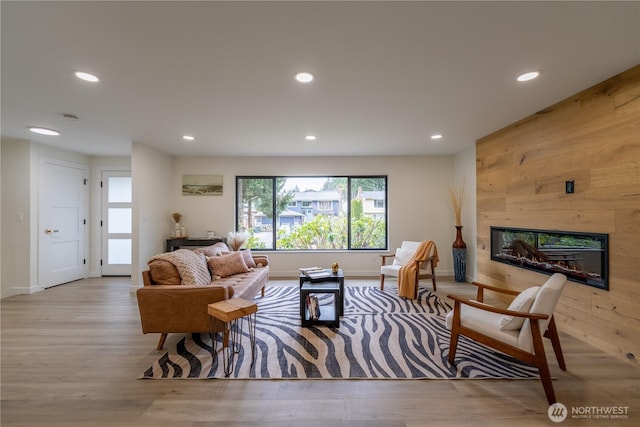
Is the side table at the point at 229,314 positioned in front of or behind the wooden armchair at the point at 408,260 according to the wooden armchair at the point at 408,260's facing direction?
in front

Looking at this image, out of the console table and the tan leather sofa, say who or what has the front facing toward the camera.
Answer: the console table

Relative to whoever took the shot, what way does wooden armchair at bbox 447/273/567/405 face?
facing away from the viewer and to the left of the viewer

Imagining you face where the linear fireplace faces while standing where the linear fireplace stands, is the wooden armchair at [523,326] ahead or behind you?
ahead

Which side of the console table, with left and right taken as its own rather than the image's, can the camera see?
front

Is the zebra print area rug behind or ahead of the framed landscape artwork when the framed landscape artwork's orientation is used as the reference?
ahead

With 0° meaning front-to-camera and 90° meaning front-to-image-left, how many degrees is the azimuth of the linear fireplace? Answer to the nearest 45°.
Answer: approximately 45°

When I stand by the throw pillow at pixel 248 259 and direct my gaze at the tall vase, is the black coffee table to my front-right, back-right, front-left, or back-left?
front-right

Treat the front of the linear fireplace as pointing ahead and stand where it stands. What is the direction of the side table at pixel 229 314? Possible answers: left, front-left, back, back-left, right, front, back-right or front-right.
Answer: front

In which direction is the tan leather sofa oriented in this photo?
to the viewer's right

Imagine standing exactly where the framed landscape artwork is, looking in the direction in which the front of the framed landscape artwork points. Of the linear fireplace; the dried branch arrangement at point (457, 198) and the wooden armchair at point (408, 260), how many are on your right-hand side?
0

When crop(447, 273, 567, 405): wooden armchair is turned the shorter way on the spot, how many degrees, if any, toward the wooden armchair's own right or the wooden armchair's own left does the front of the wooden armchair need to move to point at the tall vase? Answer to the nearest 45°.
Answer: approximately 45° to the wooden armchair's own right

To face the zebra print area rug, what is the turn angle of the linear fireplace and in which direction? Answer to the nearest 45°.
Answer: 0° — it already faces it

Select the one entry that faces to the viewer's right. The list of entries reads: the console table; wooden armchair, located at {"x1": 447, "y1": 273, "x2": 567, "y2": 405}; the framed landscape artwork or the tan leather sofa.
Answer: the tan leather sofa

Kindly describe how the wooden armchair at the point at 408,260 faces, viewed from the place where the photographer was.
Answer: facing the viewer and to the left of the viewer

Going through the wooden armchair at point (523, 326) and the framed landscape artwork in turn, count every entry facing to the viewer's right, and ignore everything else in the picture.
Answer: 0

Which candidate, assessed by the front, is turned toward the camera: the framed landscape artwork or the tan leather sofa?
the framed landscape artwork

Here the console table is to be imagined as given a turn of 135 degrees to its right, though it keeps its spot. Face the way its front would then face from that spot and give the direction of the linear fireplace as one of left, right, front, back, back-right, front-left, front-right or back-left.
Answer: back
